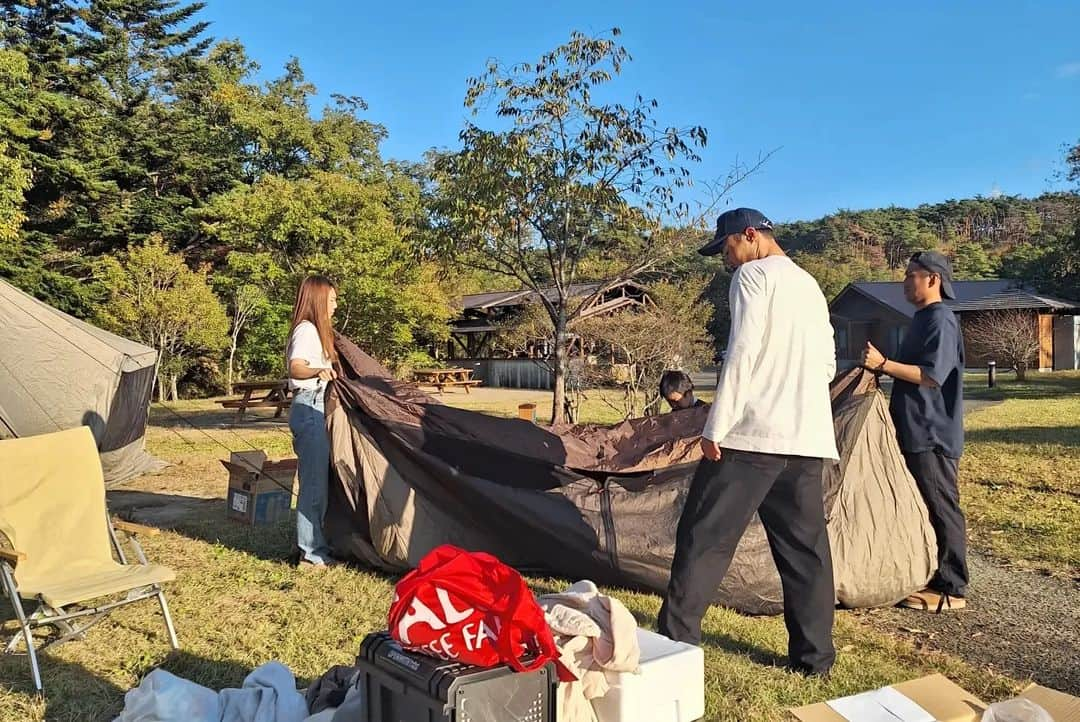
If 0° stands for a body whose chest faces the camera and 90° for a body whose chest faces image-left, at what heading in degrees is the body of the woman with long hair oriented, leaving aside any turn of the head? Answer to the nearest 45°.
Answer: approximately 270°

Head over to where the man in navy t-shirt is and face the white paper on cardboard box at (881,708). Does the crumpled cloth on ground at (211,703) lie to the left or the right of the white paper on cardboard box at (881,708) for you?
right

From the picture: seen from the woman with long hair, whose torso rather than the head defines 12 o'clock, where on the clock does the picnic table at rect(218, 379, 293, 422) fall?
The picnic table is roughly at 9 o'clock from the woman with long hair.

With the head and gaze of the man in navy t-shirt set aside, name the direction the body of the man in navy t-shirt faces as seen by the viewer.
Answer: to the viewer's left

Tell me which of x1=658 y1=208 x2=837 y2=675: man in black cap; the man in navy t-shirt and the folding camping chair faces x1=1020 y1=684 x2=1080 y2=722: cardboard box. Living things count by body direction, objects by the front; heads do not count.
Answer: the folding camping chair

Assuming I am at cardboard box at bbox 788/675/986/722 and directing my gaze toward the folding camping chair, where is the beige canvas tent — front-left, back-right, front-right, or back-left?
front-right

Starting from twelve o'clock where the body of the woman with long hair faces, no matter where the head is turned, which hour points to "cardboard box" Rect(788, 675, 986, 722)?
The cardboard box is roughly at 2 o'clock from the woman with long hair.

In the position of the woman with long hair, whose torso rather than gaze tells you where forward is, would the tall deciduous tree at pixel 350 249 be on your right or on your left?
on your left

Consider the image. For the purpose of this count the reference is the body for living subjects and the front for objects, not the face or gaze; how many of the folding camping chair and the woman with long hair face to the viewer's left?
0

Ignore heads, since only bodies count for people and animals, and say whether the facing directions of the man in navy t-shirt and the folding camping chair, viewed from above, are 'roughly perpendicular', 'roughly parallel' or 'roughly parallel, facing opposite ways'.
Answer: roughly parallel, facing opposite ways

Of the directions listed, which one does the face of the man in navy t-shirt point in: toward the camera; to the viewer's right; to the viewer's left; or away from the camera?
to the viewer's left

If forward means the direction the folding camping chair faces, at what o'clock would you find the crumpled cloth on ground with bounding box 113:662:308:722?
The crumpled cloth on ground is roughly at 1 o'clock from the folding camping chair.

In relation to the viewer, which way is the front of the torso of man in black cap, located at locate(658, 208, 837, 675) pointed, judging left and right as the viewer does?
facing away from the viewer and to the left of the viewer

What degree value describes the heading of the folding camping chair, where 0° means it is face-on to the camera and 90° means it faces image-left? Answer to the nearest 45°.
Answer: approximately 315°

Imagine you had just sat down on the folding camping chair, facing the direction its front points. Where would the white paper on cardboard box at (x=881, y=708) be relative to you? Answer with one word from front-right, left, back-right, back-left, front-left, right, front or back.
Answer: front
